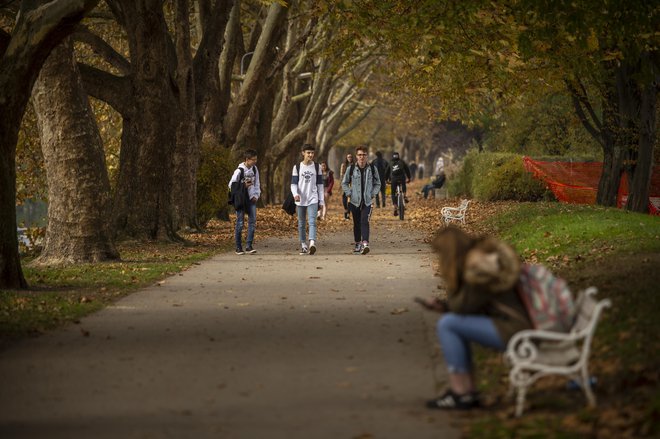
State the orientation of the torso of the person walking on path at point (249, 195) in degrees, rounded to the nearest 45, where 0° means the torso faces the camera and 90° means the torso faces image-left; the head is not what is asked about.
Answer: approximately 315°

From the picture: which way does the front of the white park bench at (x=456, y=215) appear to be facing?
to the viewer's left

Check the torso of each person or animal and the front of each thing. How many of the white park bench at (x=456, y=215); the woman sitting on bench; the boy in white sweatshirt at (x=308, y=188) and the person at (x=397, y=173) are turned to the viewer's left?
2

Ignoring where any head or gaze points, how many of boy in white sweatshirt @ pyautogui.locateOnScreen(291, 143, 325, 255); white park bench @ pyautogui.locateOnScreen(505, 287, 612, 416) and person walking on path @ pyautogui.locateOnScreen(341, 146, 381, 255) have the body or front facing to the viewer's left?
1

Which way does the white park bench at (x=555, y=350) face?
to the viewer's left

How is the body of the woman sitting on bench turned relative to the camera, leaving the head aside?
to the viewer's left

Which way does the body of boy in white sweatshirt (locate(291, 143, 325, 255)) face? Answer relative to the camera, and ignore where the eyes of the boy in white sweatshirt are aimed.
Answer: toward the camera

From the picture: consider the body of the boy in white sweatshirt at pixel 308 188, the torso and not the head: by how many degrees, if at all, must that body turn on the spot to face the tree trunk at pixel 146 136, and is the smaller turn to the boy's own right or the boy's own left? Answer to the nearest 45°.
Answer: approximately 135° to the boy's own right

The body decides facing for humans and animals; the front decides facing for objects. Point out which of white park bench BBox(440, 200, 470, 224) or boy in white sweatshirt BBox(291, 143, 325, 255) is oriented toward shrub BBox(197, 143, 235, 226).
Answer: the white park bench

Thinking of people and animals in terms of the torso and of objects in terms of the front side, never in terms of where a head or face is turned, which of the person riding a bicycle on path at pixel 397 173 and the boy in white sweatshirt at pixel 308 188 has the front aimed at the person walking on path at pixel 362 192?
the person riding a bicycle on path at pixel 397 173

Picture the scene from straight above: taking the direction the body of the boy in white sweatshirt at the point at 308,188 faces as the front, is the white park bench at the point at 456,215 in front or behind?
behind
